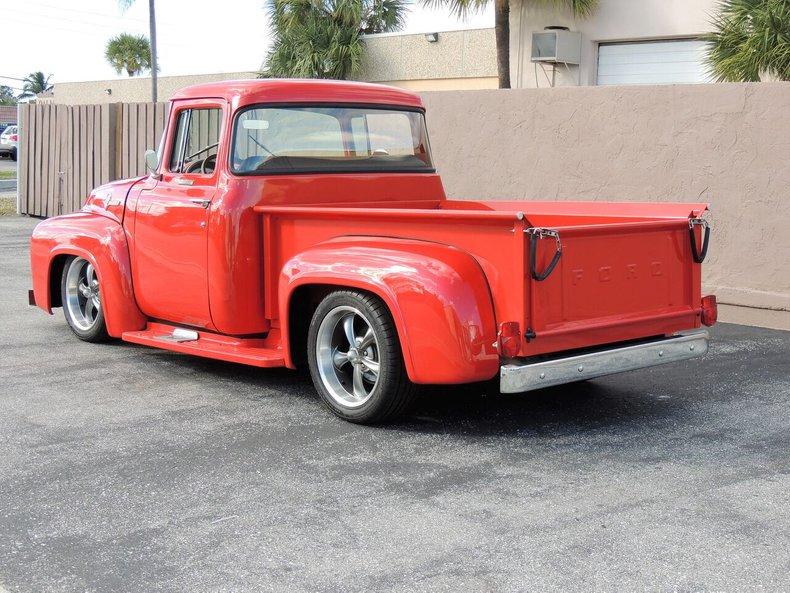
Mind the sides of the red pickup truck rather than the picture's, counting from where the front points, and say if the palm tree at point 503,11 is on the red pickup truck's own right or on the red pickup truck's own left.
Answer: on the red pickup truck's own right

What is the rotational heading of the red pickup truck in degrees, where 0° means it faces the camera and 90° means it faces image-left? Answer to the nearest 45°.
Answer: approximately 135°

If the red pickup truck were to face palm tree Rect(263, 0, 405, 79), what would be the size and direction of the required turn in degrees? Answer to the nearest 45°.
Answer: approximately 45° to its right
